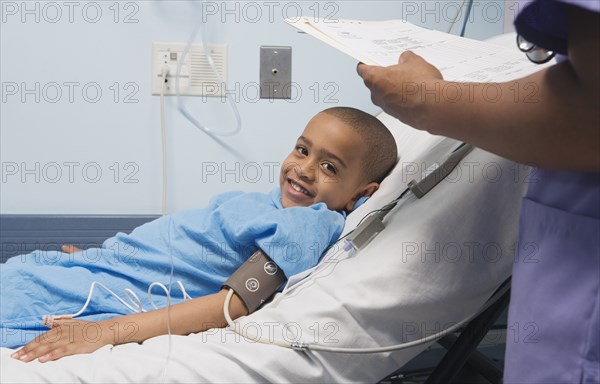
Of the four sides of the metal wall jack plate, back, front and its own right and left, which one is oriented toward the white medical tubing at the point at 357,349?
front

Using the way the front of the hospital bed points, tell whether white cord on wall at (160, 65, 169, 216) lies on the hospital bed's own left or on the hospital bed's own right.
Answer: on the hospital bed's own right

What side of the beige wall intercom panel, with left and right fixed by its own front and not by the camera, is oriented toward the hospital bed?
front

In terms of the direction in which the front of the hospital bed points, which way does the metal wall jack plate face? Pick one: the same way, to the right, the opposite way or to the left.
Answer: to the left

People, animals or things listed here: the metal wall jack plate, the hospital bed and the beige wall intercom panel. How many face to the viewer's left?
1

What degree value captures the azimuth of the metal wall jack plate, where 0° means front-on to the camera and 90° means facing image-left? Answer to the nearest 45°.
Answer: approximately 0°

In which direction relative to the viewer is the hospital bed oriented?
to the viewer's left

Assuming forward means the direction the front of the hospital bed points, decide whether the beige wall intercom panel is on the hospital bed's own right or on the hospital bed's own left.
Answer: on the hospital bed's own right

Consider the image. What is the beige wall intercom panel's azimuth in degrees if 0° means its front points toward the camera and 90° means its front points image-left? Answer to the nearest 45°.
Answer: approximately 0°

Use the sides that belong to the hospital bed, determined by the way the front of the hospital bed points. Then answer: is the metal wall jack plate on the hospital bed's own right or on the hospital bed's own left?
on the hospital bed's own right

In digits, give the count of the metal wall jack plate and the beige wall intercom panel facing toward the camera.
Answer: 2
